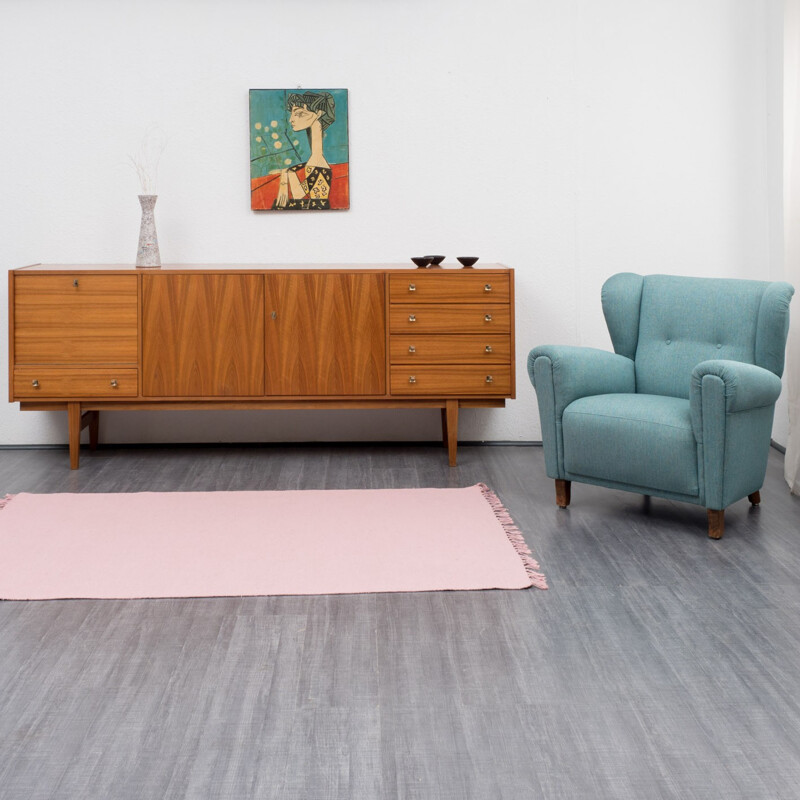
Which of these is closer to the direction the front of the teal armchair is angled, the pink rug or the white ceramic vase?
the pink rug

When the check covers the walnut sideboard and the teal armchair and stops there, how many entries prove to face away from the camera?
0

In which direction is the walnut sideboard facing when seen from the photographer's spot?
facing the viewer

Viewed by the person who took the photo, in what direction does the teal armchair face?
facing the viewer and to the left of the viewer

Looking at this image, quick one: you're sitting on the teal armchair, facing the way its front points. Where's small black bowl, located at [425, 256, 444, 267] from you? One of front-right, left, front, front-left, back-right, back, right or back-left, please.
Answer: right

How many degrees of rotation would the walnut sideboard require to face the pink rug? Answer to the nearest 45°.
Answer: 0° — it already faces it
